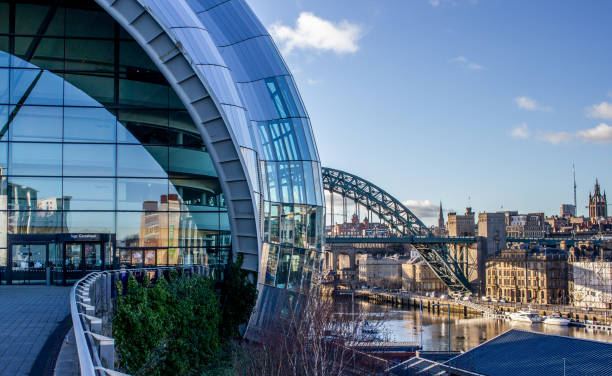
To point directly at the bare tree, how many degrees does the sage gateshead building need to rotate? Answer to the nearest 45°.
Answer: approximately 45° to its left

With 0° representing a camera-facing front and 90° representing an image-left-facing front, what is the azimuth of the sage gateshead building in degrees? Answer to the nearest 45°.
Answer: approximately 0°

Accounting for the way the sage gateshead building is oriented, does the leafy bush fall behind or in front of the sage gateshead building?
in front

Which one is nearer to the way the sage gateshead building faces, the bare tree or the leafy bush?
the leafy bush

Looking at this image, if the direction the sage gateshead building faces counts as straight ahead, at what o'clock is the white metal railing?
The white metal railing is roughly at 12 o'clock from the sage gateshead building.
